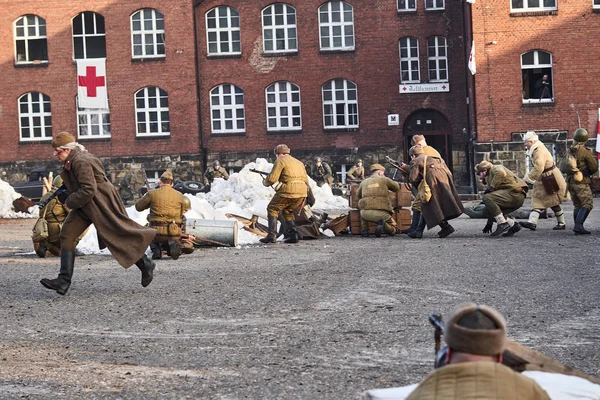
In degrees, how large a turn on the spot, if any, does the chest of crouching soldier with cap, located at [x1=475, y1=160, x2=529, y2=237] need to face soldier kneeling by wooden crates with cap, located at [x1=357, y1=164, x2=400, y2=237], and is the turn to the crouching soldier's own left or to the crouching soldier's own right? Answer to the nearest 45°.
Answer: approximately 45° to the crouching soldier's own right

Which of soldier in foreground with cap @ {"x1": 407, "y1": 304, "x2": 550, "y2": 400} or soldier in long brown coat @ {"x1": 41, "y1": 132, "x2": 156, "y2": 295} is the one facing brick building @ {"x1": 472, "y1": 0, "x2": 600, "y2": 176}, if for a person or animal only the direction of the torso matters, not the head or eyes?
the soldier in foreground with cap

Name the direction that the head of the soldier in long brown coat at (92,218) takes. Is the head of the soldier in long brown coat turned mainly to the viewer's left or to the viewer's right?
to the viewer's left

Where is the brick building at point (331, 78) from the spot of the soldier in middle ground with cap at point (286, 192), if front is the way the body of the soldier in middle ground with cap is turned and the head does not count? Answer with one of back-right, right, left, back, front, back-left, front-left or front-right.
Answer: front-right

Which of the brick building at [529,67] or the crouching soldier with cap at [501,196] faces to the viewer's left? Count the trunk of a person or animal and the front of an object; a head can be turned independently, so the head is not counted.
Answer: the crouching soldier with cap

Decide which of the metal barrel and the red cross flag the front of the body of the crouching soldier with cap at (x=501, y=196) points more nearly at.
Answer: the metal barrel

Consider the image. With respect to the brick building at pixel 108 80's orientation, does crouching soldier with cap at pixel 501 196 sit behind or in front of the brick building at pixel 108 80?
in front

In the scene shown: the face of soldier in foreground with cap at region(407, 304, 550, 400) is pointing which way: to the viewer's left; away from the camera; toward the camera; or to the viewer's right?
away from the camera

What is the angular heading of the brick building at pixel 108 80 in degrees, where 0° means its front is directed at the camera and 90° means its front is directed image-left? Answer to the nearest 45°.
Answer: approximately 0°

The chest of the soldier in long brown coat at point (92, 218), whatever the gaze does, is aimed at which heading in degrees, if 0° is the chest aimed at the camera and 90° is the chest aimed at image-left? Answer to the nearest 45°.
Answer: approximately 90°

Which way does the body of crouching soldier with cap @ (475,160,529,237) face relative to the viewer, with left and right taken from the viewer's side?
facing to the left of the viewer

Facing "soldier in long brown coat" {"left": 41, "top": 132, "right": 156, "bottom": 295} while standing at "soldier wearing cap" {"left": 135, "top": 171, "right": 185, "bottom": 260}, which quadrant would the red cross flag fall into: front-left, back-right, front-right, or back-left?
back-right

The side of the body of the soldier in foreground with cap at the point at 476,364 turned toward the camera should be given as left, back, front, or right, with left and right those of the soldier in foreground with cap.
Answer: back

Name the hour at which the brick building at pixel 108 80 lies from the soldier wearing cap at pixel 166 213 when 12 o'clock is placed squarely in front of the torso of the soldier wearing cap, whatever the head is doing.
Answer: The brick building is roughly at 12 o'clock from the soldier wearing cap.

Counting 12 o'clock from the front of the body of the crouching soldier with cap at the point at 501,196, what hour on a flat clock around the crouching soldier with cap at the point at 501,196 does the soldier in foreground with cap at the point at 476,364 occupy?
the soldier in foreground with cap at the point at 476,364 is roughly at 9 o'clock from the crouching soldier with cap at the point at 501,196.

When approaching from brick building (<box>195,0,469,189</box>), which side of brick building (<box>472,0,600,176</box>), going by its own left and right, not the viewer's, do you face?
right
